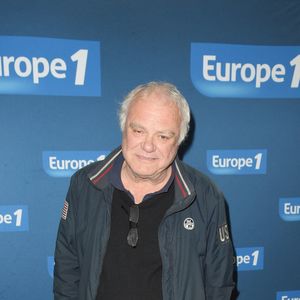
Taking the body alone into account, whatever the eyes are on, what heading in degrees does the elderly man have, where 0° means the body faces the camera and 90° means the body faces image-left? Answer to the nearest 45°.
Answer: approximately 0°
